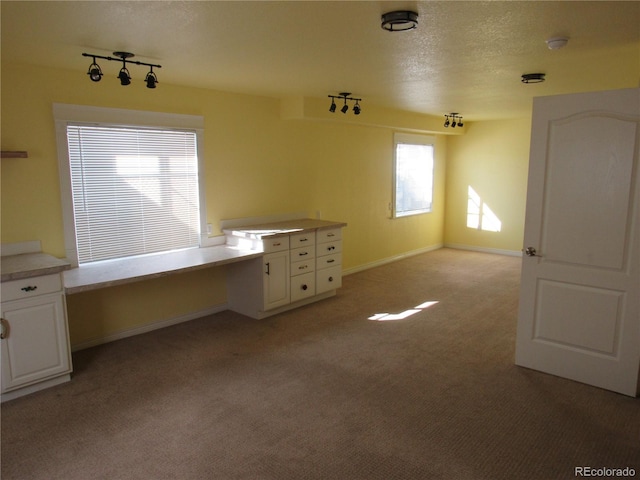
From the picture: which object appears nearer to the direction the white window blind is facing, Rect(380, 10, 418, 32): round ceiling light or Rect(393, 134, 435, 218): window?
the round ceiling light

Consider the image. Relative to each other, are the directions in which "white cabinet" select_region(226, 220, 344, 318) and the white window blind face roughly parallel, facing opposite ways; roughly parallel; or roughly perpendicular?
roughly parallel

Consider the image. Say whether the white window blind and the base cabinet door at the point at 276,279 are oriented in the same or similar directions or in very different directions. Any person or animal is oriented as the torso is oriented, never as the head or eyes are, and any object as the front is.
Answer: same or similar directions

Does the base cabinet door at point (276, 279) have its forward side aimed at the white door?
yes

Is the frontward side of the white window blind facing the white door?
yes

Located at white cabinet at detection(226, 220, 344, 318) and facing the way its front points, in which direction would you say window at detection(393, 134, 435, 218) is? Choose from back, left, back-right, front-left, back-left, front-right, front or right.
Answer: left

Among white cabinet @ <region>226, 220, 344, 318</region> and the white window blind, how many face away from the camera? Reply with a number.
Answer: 0

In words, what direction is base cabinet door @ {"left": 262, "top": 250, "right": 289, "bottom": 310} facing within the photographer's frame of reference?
facing the viewer and to the right of the viewer

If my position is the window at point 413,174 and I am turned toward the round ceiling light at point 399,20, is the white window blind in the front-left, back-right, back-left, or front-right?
front-right

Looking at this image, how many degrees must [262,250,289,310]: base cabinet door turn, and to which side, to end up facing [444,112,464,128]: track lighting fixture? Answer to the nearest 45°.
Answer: approximately 90° to its left

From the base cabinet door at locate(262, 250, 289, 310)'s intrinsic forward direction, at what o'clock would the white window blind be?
The white window blind is roughly at 4 o'clock from the base cabinet door.

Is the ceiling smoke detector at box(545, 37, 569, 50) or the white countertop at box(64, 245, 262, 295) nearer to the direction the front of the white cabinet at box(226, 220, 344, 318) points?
the ceiling smoke detector

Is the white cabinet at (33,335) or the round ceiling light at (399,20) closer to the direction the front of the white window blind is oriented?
the round ceiling light

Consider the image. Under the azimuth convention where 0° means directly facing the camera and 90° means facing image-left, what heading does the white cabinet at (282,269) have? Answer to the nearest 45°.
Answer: approximately 315°

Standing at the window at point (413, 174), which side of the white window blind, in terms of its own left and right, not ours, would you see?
left

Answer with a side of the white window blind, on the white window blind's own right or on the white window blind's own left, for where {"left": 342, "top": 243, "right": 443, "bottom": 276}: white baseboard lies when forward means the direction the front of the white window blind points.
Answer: on the white window blind's own left

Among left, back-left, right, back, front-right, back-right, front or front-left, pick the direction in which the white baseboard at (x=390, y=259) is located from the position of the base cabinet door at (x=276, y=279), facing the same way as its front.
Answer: left
